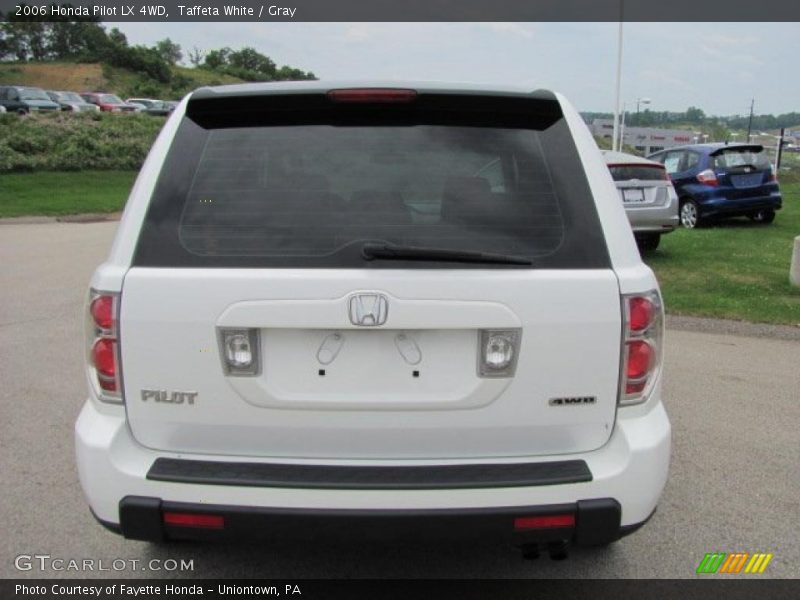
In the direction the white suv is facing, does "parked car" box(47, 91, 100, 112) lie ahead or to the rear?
ahead

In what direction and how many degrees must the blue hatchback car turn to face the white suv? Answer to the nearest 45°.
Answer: approximately 135° to its left

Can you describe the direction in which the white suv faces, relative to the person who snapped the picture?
facing away from the viewer

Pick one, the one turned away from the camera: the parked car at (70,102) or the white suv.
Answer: the white suv

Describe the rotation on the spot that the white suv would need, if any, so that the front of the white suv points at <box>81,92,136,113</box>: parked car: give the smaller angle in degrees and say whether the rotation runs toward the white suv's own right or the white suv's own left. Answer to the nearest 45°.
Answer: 0° — it already faces it

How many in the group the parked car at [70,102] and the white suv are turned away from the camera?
1

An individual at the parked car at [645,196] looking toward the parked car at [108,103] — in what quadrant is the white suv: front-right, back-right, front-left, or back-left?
back-left

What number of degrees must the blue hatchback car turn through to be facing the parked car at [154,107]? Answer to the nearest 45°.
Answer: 0° — it already faces it
